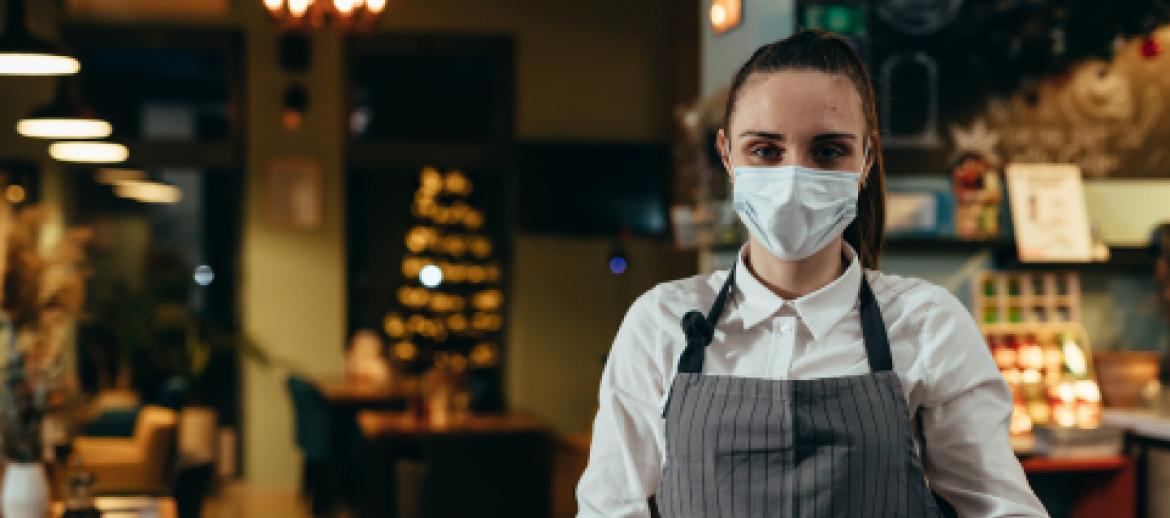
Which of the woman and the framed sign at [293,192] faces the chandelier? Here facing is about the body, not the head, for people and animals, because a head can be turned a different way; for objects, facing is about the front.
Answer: the framed sign

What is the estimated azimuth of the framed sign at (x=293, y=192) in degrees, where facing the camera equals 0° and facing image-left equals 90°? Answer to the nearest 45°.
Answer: approximately 0°

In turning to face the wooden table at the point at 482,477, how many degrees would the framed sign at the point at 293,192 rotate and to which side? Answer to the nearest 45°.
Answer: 0° — it already faces it

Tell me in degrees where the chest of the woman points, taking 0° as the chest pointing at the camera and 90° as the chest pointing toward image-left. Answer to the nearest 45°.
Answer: approximately 0°

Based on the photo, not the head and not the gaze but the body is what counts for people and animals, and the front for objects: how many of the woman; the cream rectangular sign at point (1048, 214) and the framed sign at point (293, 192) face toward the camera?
3

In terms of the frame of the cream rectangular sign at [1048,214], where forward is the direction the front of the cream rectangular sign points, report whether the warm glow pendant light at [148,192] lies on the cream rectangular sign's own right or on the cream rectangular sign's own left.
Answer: on the cream rectangular sign's own right

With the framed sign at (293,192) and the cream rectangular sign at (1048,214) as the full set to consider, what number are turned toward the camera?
2

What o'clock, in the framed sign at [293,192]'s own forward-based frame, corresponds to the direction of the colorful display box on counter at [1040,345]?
The colorful display box on counter is roughly at 11 o'clock from the framed sign.
